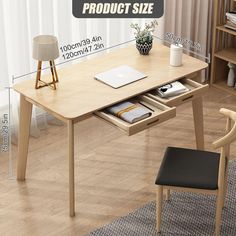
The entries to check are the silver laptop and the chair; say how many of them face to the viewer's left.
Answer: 1

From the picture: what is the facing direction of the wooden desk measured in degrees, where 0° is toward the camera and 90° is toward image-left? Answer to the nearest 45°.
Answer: approximately 315°

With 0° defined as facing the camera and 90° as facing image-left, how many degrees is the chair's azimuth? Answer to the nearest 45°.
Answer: approximately 90°

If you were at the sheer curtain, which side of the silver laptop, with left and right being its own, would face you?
back

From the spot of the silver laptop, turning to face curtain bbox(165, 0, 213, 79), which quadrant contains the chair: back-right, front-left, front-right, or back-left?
back-right

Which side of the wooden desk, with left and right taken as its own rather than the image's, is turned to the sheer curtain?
back

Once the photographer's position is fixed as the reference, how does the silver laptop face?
facing the viewer and to the right of the viewer

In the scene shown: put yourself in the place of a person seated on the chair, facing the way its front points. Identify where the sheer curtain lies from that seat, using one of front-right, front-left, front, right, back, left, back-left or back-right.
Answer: front-right

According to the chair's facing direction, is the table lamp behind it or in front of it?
in front
